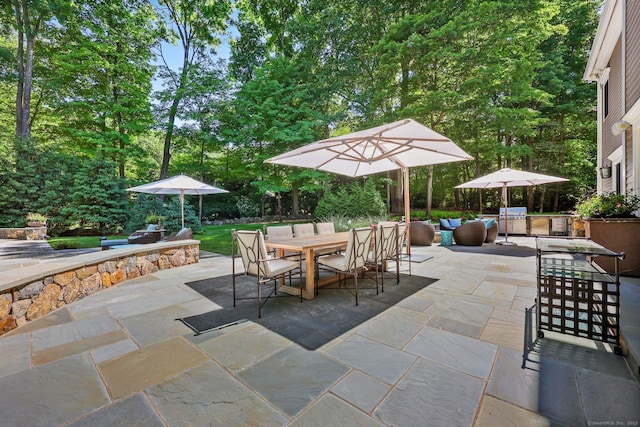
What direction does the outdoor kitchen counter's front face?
toward the camera

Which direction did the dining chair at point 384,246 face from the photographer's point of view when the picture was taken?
facing away from the viewer and to the left of the viewer

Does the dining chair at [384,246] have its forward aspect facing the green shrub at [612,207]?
no

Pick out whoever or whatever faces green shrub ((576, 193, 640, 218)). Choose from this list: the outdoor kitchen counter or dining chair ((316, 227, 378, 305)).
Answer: the outdoor kitchen counter

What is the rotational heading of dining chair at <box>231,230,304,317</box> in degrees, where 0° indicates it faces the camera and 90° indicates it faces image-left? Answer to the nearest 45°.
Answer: approximately 225°

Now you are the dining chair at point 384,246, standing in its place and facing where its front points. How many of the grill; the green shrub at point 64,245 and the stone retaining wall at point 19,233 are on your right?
1

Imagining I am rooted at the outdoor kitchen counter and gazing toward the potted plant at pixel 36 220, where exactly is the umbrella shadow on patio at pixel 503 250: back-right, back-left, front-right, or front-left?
front-left

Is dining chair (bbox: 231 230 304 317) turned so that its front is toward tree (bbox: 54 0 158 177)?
no

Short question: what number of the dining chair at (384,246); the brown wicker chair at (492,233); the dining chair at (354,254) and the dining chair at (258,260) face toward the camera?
0

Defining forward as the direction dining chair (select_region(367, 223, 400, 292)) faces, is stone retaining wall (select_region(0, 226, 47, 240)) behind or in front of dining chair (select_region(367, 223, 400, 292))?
in front

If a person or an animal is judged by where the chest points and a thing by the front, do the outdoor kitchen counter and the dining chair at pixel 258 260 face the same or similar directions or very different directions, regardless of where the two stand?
very different directions

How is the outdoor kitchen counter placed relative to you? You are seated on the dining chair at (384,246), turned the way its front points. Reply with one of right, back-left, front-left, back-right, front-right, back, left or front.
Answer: right

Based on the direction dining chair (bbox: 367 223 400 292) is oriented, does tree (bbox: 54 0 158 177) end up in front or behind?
in front

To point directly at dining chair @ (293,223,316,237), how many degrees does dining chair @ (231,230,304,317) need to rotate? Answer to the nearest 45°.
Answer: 0° — it already faces it

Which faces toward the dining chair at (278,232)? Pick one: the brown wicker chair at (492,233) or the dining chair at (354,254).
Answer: the dining chair at (354,254)

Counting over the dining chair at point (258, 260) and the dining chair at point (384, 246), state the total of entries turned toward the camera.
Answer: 0

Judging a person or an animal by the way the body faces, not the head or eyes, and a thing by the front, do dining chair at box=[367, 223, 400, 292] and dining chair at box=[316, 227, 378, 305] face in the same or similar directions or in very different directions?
same or similar directions

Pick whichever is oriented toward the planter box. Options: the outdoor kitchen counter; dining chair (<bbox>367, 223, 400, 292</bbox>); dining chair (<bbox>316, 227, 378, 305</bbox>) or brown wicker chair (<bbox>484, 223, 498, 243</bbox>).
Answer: the outdoor kitchen counter

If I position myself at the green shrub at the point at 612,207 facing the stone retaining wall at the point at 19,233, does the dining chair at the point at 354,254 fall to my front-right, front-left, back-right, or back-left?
front-left
